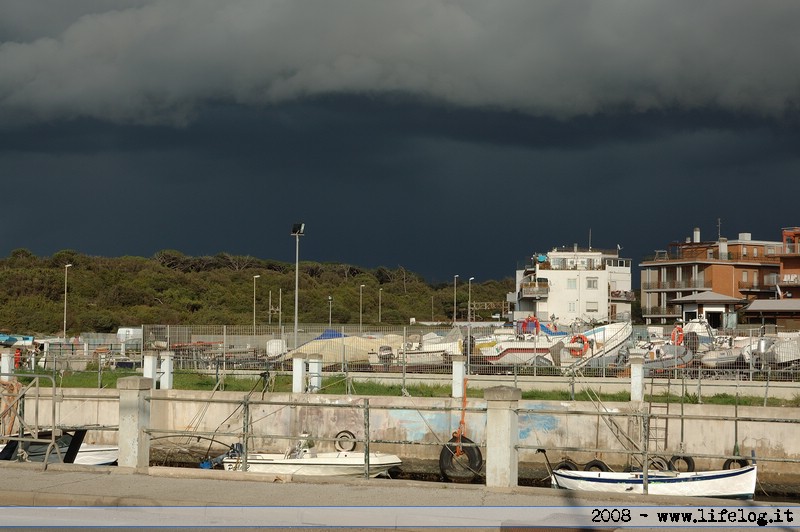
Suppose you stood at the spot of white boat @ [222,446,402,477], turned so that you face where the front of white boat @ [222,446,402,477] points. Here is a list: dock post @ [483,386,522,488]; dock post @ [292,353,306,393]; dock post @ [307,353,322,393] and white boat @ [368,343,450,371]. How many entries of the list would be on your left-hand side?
3

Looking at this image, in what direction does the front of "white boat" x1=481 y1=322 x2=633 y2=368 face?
to the viewer's right

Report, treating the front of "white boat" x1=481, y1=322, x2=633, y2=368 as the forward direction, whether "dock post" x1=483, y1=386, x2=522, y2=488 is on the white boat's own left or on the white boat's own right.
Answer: on the white boat's own right

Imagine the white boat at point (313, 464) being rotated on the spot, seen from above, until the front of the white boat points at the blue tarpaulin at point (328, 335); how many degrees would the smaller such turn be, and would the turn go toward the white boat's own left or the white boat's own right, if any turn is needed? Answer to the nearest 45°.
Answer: approximately 90° to the white boat's own left

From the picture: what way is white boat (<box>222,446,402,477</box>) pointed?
to the viewer's right

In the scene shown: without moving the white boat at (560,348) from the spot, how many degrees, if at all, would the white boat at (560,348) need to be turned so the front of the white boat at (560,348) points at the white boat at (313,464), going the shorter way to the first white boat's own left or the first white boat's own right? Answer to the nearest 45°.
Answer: approximately 90° to the first white boat's own right

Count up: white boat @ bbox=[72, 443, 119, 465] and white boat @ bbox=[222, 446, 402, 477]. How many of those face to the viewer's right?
2

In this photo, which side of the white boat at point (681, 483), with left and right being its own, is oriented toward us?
right

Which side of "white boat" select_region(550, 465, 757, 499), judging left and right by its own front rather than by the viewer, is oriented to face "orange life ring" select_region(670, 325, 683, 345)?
left

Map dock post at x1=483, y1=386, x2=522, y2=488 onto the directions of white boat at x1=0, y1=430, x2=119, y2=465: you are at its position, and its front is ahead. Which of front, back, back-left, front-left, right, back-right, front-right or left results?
front-right

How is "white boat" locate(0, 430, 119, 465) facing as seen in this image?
to the viewer's right
